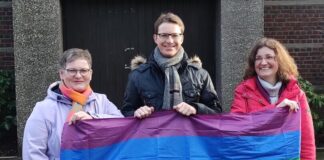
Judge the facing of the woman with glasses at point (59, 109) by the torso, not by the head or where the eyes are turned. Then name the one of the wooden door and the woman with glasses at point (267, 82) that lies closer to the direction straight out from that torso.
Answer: the woman with glasses

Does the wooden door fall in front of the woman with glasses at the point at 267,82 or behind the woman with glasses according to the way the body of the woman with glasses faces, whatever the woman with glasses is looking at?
behind

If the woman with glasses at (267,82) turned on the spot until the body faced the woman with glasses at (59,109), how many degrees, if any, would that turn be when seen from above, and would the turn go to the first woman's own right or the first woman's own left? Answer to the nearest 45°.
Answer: approximately 45° to the first woman's own right

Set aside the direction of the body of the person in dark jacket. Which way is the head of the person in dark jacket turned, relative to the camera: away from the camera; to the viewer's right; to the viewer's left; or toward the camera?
toward the camera

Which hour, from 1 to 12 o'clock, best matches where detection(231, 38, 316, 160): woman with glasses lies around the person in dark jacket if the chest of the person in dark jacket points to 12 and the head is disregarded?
The woman with glasses is roughly at 9 o'clock from the person in dark jacket.

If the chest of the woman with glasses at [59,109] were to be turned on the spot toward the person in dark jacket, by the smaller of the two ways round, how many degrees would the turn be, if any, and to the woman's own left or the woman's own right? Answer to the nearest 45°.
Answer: approximately 45° to the woman's own left

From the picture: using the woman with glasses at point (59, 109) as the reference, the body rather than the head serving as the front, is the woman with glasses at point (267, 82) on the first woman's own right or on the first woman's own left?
on the first woman's own left

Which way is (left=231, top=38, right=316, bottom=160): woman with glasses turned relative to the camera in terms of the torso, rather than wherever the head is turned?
toward the camera

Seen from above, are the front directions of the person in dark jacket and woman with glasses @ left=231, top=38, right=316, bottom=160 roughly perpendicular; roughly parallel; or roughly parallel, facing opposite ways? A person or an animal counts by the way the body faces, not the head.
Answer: roughly parallel

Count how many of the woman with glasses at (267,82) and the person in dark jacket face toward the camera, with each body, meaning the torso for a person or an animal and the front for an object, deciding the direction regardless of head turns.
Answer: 2

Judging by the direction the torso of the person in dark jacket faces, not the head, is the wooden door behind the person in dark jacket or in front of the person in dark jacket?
behind

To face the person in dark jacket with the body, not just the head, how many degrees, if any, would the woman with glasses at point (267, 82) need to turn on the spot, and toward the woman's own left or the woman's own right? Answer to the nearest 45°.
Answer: approximately 90° to the woman's own right

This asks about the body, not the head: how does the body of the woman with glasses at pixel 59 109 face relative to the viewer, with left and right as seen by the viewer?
facing the viewer and to the right of the viewer

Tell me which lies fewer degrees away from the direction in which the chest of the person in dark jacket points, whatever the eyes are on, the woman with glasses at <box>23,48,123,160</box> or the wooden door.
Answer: the woman with glasses

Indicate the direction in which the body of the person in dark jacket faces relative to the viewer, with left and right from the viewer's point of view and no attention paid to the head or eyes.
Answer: facing the viewer
